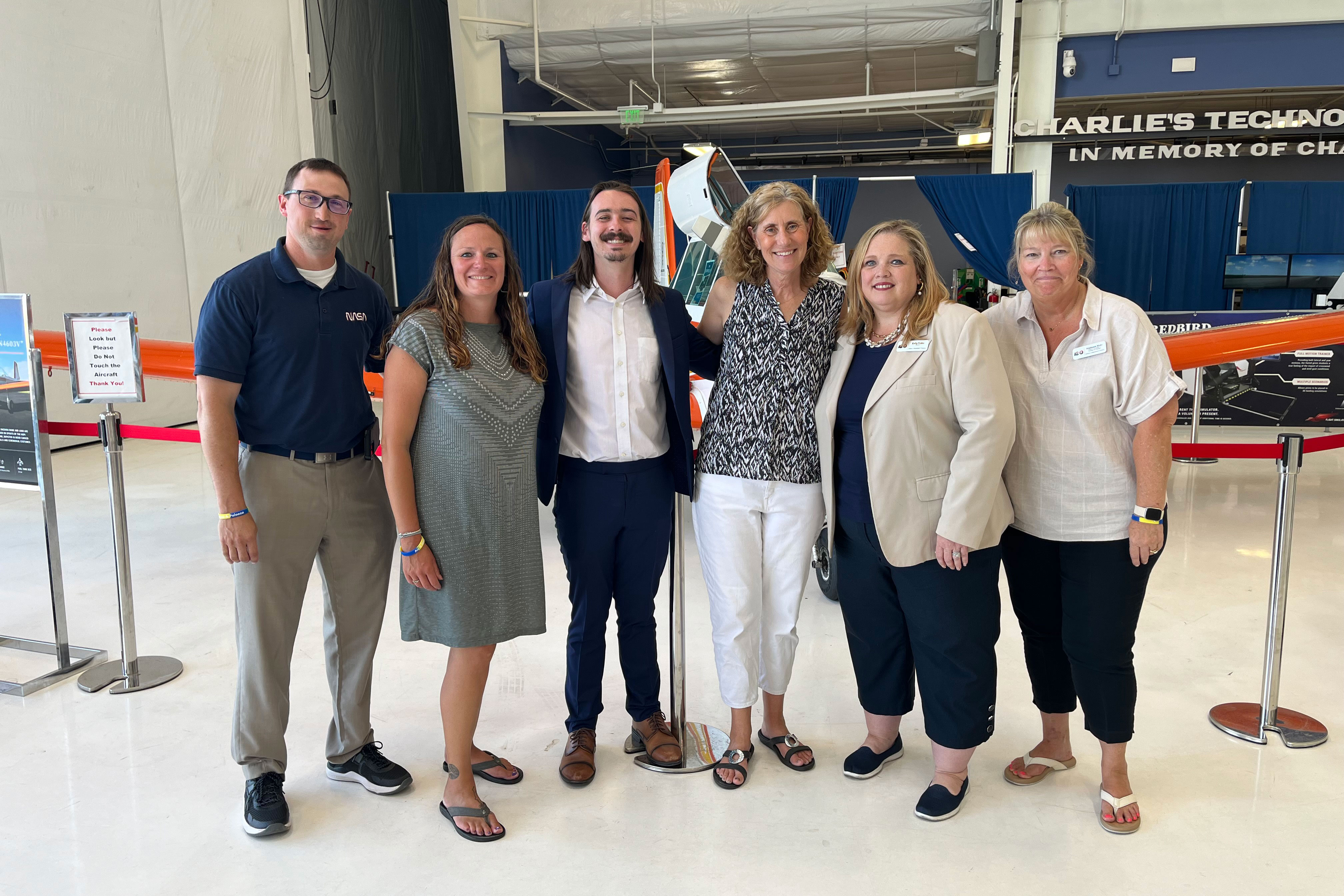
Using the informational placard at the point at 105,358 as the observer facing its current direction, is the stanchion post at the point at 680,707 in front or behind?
in front

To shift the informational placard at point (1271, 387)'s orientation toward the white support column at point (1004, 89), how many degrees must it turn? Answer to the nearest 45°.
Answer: approximately 135° to its right

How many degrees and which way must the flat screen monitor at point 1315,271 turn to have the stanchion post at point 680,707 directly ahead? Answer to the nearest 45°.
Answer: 0° — it already faces it

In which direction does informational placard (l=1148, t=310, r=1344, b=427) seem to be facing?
toward the camera

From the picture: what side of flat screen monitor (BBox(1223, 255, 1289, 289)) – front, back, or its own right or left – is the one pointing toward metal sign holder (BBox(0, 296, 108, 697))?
front

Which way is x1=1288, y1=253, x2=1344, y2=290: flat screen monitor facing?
toward the camera

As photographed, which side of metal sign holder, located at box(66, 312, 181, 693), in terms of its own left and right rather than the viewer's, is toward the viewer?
front

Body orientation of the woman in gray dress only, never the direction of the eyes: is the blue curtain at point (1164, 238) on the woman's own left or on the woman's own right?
on the woman's own left

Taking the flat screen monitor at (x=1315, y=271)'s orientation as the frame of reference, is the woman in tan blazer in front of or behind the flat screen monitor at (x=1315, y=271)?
in front

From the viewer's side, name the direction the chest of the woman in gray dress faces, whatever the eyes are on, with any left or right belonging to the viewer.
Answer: facing the viewer and to the right of the viewer

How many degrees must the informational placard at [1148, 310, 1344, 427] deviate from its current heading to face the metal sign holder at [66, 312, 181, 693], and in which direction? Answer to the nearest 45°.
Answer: approximately 45° to its right

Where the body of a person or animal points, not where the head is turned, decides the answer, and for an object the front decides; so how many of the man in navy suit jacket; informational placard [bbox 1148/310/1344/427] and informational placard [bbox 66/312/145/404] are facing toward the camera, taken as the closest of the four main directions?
3

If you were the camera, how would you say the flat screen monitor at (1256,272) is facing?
facing the viewer

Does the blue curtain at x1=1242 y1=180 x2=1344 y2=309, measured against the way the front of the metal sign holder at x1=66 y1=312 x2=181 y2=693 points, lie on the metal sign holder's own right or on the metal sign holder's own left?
on the metal sign holder's own left
